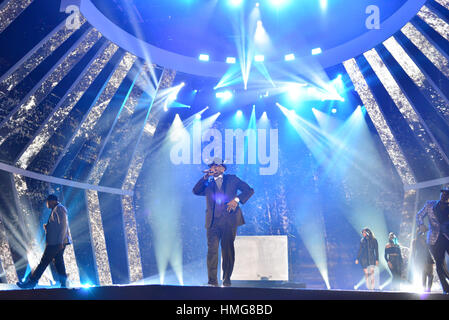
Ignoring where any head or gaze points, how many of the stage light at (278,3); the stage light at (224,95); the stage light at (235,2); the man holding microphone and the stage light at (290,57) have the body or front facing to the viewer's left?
0

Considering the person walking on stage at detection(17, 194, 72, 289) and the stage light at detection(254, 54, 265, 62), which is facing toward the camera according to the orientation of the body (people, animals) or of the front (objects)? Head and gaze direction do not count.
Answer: the stage light

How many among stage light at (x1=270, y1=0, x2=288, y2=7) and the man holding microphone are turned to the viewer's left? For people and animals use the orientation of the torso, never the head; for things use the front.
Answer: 0

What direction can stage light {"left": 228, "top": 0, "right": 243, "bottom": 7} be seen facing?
toward the camera

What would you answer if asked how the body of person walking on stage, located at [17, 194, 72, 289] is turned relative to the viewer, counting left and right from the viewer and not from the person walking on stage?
facing to the left of the viewer

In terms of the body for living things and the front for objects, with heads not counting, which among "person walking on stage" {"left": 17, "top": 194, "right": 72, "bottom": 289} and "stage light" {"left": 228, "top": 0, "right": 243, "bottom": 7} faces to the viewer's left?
the person walking on stage

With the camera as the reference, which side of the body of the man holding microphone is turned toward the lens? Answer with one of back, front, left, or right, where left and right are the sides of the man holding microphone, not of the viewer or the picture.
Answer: front

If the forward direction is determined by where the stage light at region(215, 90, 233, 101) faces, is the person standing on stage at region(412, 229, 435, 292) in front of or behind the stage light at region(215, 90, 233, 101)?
in front

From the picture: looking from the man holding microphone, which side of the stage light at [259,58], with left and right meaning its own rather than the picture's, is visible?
front

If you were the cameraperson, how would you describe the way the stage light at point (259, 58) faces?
facing the viewer
